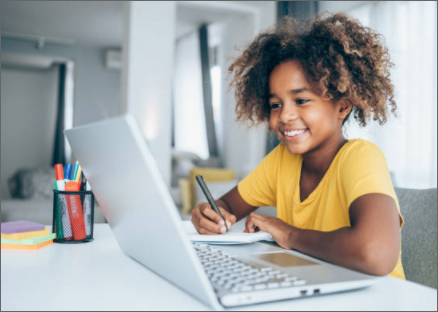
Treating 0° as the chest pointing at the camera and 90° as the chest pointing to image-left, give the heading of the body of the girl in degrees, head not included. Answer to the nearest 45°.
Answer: approximately 45°

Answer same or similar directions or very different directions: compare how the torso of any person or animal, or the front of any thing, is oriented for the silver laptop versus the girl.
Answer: very different directions

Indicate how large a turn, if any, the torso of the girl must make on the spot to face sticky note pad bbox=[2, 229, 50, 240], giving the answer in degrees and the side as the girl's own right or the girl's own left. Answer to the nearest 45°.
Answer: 0° — they already face it

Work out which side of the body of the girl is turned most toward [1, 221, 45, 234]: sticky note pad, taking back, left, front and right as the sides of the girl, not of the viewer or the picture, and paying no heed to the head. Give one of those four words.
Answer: front

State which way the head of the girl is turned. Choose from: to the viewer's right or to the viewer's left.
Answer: to the viewer's left
